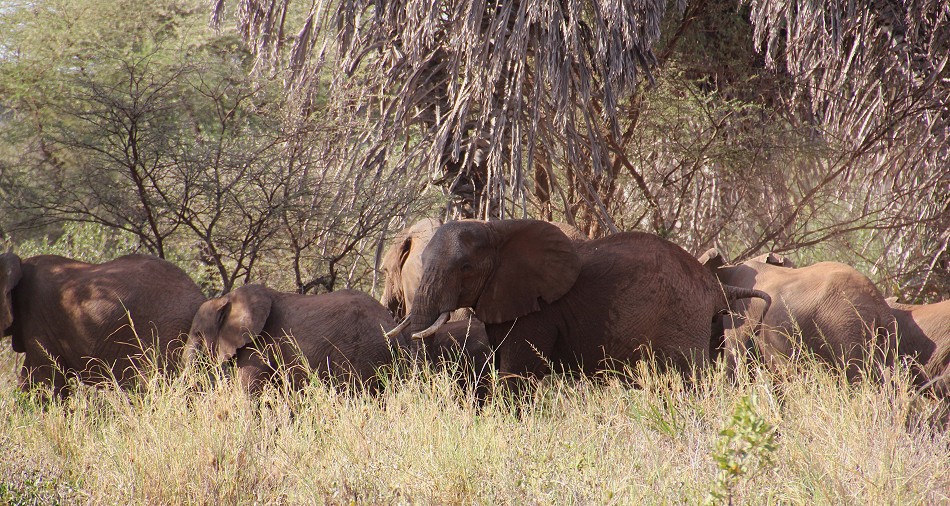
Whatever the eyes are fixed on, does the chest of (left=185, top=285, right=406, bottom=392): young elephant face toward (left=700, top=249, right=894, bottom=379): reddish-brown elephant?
no

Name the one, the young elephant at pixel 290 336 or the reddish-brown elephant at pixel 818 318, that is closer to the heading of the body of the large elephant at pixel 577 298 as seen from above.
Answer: the young elephant

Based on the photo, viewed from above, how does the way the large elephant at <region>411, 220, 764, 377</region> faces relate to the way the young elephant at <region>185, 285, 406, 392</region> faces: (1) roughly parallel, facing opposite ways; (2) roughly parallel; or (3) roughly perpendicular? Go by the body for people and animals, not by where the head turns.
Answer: roughly parallel

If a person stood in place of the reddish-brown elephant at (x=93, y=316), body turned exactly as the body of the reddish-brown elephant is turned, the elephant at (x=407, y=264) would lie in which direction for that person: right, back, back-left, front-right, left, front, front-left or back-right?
back

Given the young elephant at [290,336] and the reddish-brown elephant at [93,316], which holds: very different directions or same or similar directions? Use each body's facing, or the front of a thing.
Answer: same or similar directions

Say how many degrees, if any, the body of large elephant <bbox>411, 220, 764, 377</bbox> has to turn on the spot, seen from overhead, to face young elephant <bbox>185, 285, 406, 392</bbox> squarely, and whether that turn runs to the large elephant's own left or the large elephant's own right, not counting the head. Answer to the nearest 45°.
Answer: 0° — it already faces it

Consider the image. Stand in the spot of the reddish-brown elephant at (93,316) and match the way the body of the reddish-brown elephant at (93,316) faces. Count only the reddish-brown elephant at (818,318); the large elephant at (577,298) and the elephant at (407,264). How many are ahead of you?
0

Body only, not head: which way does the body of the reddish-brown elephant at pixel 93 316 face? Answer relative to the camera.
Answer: to the viewer's left

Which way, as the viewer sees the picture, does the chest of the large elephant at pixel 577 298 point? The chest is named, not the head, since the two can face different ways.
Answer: to the viewer's left

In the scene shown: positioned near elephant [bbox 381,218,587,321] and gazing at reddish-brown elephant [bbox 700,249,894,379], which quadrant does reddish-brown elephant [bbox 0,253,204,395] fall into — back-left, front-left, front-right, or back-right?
back-right

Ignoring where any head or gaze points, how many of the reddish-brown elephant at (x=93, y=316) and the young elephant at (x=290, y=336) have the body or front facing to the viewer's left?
2

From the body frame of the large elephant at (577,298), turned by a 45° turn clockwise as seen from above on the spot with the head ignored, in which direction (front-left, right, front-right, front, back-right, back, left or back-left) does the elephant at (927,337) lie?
back-right

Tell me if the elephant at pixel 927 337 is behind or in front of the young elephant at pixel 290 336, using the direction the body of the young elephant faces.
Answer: behind

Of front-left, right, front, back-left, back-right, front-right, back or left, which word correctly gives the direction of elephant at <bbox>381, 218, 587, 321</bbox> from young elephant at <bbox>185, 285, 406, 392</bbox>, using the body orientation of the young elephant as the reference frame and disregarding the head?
back-right

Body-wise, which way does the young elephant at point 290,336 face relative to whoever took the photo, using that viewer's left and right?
facing to the left of the viewer

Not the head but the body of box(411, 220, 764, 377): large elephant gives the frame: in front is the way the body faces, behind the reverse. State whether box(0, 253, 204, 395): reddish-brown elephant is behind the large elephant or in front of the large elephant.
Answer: in front

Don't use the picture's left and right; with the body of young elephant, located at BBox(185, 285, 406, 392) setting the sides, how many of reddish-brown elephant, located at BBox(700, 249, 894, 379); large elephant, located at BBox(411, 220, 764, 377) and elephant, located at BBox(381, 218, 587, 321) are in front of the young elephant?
0
